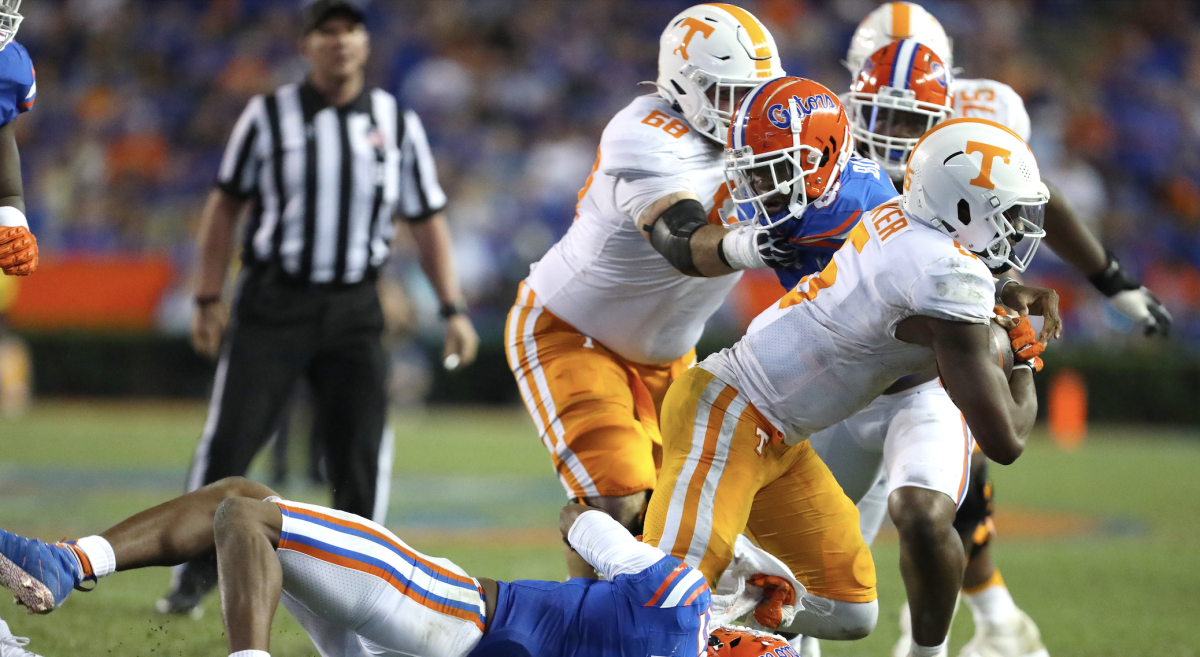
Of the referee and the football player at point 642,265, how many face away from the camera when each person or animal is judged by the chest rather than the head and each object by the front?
0

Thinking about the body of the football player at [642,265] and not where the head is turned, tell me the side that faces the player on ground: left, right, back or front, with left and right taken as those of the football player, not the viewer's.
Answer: right

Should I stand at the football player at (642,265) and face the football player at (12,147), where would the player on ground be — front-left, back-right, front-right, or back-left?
front-left

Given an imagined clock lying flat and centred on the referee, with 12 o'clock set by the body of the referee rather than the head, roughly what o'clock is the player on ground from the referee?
The player on ground is roughly at 12 o'clock from the referee.

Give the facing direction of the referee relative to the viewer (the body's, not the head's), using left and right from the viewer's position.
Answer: facing the viewer

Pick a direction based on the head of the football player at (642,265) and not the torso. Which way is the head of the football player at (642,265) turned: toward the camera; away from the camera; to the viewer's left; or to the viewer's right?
to the viewer's right

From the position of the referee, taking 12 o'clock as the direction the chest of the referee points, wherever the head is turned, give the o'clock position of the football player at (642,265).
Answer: The football player is roughly at 11 o'clock from the referee.

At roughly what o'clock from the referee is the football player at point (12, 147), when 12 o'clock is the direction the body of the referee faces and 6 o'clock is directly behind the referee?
The football player is roughly at 1 o'clock from the referee.

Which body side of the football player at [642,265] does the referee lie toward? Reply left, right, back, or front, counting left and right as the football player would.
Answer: left

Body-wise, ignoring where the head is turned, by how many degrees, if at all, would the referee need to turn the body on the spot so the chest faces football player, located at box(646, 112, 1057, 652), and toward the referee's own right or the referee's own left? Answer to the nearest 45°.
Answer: approximately 45° to the referee's own left

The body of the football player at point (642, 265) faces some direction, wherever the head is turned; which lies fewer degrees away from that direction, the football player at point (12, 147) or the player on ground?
the player on ground

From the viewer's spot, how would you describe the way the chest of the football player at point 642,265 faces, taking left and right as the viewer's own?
facing the viewer and to the right of the viewer

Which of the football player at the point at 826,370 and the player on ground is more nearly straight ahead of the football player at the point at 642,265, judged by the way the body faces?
the football player
